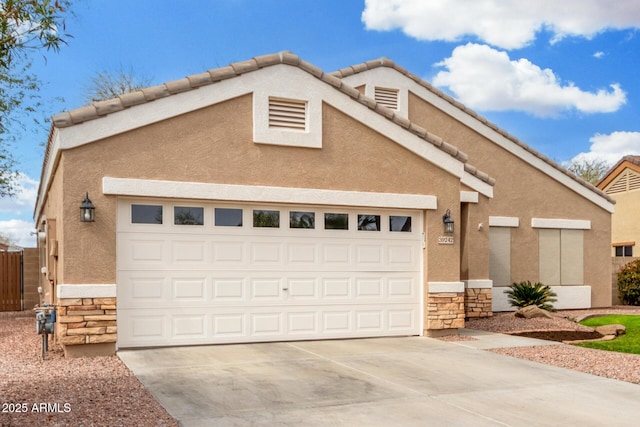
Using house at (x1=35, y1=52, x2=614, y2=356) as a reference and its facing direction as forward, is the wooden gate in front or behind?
behind

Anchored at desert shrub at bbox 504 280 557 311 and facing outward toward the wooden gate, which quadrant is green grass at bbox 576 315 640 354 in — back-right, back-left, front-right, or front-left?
back-left

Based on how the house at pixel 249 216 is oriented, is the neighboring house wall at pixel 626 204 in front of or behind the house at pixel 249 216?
behind

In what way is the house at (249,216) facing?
toward the camera
